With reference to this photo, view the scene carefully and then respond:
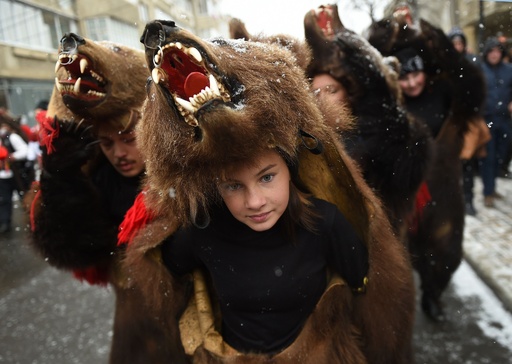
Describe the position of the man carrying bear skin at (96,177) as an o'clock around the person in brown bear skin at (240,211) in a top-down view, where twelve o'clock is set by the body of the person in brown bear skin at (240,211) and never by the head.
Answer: the man carrying bear skin at (96,177) is roughly at 4 o'clock from the person in brown bear skin at (240,211).

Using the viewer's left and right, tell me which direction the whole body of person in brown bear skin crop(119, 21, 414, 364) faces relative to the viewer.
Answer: facing the viewer

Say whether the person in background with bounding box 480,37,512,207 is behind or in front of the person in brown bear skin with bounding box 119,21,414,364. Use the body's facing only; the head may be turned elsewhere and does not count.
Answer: behind

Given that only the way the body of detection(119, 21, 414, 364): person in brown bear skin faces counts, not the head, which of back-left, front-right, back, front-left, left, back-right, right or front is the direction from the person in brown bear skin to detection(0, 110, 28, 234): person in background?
back-right
